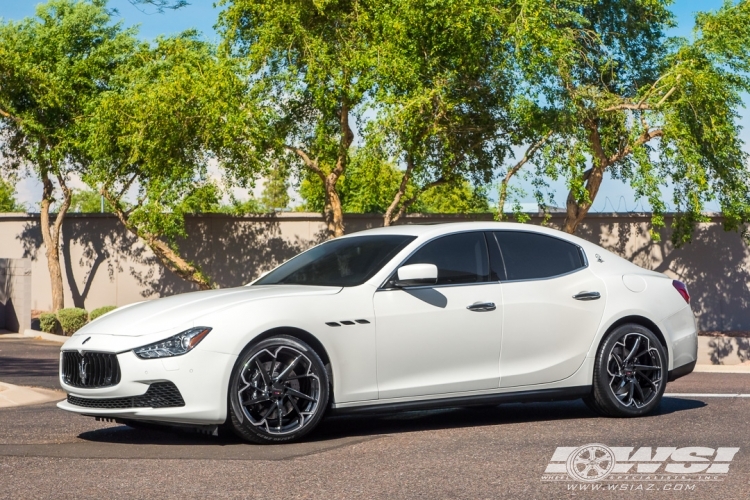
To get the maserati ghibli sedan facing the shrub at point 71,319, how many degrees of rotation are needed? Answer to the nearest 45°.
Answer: approximately 90° to its right

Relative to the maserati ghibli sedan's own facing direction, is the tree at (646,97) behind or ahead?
behind

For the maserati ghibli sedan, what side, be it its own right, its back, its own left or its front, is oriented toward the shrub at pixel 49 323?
right

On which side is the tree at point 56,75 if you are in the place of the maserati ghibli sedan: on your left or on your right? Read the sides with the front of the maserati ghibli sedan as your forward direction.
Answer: on your right

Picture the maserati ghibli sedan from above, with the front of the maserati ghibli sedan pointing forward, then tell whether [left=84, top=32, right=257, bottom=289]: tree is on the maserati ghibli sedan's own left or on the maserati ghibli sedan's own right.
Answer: on the maserati ghibli sedan's own right

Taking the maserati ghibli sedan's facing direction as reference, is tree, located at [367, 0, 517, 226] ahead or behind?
behind

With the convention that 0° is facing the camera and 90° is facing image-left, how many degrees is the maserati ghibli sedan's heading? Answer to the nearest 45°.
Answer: approximately 45°

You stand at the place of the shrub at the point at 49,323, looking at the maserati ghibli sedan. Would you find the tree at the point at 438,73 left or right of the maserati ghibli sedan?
left
